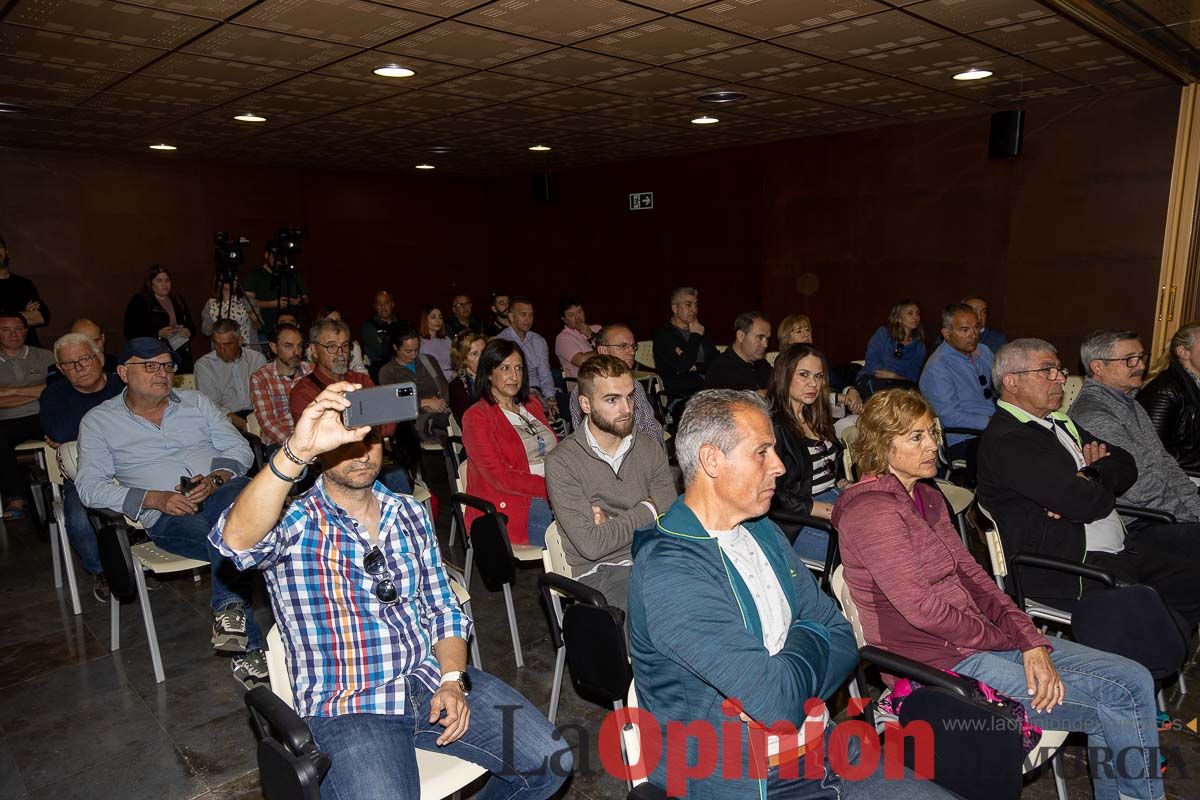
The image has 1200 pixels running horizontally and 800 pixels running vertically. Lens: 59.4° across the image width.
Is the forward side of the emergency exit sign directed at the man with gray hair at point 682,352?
yes

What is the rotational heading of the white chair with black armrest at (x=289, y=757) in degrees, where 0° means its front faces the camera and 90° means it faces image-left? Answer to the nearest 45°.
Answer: approximately 315°

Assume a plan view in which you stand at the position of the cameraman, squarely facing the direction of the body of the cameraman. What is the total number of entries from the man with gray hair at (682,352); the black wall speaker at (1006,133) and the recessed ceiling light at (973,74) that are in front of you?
3

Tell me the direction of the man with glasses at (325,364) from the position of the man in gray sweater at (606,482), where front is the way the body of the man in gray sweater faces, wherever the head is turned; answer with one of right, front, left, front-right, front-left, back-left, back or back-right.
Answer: back

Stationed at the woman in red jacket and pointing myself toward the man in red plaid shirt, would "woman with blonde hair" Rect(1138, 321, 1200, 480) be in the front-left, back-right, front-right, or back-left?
back-right

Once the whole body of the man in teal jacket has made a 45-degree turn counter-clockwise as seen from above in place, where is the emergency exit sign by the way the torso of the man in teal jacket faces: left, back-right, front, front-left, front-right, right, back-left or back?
left

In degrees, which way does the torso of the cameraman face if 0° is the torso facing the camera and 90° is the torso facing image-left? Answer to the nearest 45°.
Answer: approximately 315°

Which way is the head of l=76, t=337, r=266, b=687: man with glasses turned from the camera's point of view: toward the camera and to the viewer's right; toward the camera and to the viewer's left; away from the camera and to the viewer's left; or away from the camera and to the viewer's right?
toward the camera and to the viewer's right
